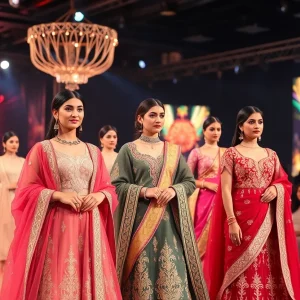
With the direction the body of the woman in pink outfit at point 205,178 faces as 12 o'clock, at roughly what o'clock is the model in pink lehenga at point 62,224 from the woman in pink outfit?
The model in pink lehenga is roughly at 2 o'clock from the woman in pink outfit.

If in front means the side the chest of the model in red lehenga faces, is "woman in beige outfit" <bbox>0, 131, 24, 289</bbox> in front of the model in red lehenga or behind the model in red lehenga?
behind

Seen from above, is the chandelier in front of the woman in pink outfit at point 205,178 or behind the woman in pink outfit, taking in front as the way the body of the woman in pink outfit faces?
behind

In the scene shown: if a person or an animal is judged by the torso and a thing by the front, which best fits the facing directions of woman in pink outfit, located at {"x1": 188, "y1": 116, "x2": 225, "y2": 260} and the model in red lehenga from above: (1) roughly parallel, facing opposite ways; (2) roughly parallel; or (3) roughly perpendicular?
roughly parallel

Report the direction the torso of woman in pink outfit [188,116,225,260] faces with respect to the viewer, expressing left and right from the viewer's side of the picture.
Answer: facing the viewer and to the right of the viewer

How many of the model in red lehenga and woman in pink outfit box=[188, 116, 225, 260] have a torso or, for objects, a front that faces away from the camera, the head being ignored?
0

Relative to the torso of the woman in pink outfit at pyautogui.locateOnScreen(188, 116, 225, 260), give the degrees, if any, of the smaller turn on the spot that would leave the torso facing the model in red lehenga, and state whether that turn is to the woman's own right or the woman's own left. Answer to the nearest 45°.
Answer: approximately 45° to the woman's own right

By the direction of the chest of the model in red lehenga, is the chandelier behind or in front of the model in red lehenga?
behind

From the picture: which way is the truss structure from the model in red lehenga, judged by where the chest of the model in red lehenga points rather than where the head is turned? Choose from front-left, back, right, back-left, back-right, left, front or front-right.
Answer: back-left
